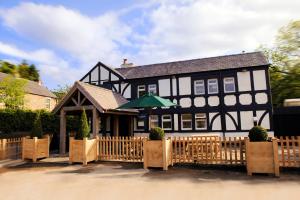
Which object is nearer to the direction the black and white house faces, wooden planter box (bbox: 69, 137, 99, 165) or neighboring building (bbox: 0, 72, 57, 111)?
the wooden planter box

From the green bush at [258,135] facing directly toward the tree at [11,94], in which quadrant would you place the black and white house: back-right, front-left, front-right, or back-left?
front-right

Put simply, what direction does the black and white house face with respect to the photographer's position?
facing the viewer and to the left of the viewer

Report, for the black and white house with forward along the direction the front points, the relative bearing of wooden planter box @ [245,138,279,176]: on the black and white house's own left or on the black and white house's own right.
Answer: on the black and white house's own left

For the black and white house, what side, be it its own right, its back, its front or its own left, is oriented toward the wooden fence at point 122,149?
front

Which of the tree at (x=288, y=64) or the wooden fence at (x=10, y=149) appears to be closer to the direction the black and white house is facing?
the wooden fence

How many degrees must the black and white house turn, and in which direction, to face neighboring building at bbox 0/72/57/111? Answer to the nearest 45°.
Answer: approximately 90° to its right

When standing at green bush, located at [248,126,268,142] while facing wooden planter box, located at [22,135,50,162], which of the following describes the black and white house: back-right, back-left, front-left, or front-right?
front-right

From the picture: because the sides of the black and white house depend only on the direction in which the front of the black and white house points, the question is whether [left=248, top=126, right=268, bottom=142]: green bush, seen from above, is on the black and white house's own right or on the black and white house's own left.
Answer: on the black and white house's own left

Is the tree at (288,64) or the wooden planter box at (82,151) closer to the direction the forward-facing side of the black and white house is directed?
the wooden planter box
